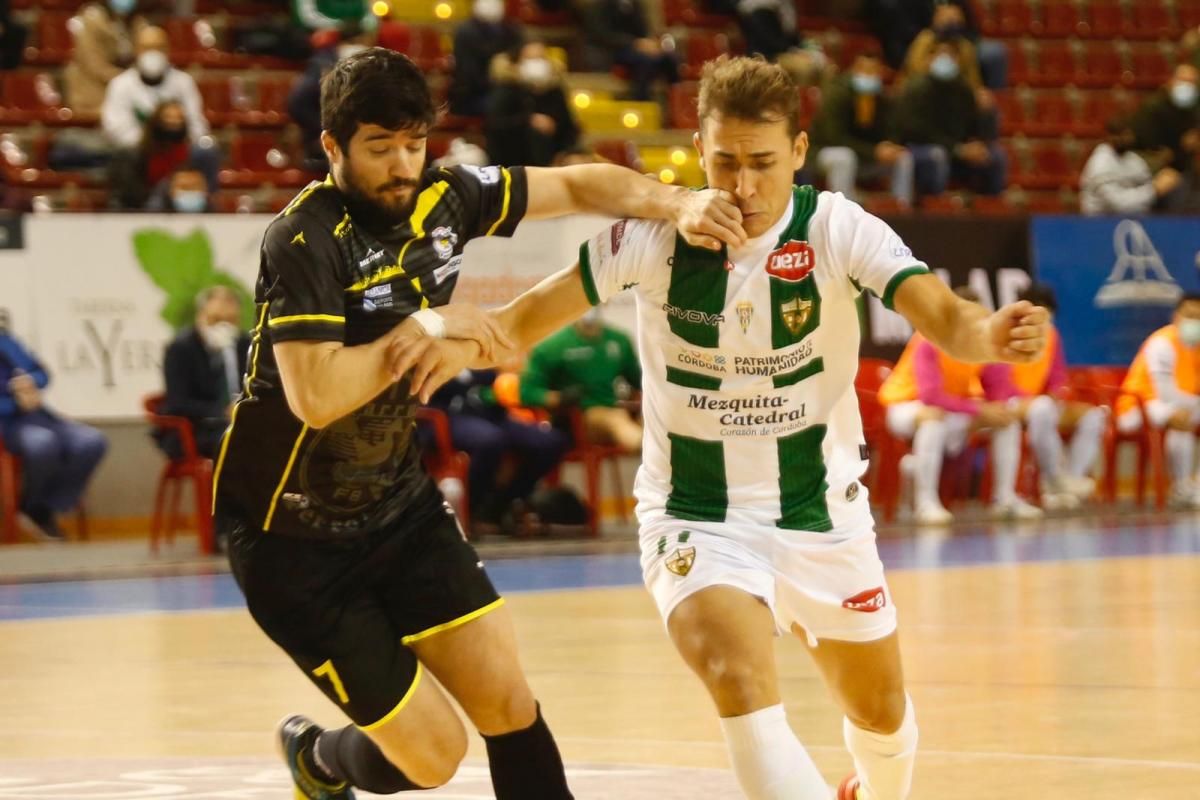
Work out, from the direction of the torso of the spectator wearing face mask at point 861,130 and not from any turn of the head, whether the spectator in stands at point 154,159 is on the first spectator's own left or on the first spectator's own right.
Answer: on the first spectator's own right

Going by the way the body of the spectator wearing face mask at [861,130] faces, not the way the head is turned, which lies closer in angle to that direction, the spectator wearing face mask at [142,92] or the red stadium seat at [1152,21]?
the spectator wearing face mask

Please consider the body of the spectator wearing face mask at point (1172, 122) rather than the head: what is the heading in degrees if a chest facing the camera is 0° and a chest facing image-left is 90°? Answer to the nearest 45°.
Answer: approximately 0°

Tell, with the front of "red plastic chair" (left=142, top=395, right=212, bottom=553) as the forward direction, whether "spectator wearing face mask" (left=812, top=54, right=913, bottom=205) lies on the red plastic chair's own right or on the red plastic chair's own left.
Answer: on the red plastic chair's own left

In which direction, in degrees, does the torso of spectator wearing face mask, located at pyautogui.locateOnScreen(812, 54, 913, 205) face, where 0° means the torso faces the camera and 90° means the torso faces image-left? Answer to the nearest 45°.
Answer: approximately 0°

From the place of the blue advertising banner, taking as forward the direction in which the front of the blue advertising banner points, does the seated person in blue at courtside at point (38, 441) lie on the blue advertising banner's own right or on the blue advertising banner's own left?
on the blue advertising banner's own right
